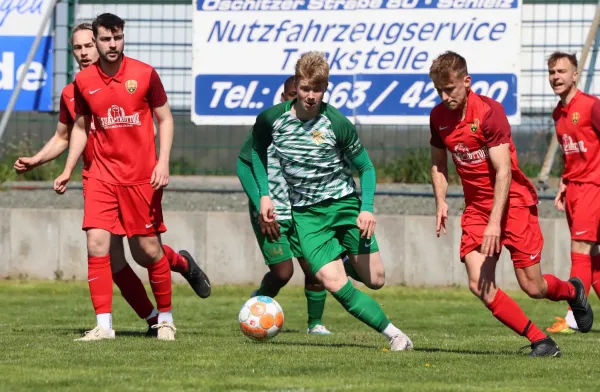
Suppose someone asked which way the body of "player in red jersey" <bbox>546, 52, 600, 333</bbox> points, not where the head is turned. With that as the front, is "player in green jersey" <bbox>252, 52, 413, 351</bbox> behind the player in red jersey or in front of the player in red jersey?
in front

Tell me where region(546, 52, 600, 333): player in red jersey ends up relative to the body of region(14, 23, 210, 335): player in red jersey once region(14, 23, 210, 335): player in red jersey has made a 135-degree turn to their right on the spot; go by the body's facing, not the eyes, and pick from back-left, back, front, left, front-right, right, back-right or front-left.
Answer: right

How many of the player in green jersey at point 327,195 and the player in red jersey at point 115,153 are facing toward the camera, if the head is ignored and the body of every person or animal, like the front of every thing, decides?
2

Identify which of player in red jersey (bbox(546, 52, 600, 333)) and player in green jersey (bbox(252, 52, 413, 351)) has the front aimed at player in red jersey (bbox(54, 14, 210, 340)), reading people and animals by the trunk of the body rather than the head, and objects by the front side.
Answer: player in red jersey (bbox(546, 52, 600, 333))

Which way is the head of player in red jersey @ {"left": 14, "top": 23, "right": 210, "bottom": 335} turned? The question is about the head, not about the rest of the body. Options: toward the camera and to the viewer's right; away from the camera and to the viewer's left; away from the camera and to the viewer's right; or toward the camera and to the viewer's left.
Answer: toward the camera and to the viewer's right

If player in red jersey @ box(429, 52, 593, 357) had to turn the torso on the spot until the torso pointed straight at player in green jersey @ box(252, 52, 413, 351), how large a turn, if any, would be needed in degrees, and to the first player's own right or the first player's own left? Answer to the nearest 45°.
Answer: approximately 45° to the first player's own right

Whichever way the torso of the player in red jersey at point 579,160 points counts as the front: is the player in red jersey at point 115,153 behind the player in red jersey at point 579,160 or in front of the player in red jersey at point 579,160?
in front
